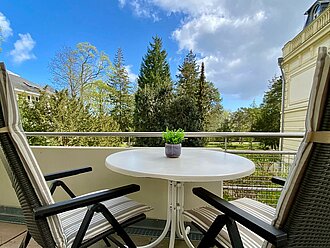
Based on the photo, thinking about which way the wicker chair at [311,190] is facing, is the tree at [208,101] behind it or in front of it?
in front

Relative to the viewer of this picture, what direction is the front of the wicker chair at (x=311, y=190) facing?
facing away from the viewer and to the left of the viewer

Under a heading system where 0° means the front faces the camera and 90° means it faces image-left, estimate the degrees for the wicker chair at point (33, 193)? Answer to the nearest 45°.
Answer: approximately 225°

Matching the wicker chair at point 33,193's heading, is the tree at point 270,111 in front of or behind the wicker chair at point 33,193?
in front

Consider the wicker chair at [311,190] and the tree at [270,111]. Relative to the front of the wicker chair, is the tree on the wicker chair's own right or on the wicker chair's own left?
on the wicker chair's own right

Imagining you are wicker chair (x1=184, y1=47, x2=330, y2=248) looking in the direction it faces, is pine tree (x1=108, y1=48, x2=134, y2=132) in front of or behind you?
in front

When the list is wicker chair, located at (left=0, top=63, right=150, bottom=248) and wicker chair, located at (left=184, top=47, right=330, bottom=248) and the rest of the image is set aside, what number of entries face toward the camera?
0

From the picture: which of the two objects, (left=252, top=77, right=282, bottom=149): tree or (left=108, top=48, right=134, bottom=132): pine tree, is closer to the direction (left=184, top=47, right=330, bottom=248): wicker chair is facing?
the pine tree

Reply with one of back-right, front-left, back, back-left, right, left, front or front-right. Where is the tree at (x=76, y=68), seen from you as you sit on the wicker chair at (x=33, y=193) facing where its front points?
front-left
